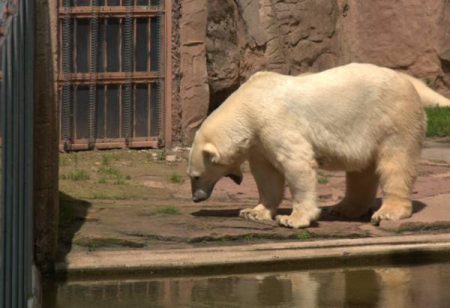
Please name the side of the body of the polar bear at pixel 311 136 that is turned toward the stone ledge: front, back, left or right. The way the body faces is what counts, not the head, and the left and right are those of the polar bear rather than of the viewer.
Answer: left

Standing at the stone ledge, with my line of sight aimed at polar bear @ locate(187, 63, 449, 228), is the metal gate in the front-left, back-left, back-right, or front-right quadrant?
front-left

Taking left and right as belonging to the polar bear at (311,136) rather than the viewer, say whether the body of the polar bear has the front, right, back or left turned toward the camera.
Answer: left

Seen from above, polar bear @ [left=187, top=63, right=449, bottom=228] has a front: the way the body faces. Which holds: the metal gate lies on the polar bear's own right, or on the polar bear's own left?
on the polar bear's own right
